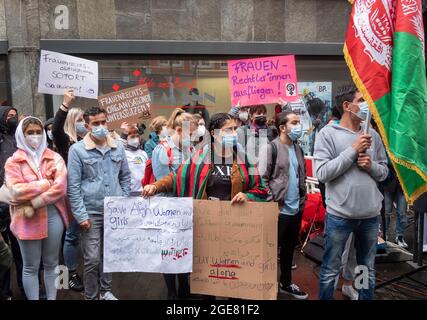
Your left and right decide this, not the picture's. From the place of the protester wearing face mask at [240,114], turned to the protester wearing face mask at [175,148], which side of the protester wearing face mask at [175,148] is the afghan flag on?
left

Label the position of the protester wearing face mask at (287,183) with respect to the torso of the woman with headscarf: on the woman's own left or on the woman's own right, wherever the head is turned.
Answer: on the woman's own left

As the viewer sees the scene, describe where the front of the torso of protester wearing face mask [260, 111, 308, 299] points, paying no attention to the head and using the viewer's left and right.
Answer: facing the viewer and to the right of the viewer

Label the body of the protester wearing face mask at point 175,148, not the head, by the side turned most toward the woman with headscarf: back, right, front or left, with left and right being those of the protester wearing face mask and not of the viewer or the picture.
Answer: right

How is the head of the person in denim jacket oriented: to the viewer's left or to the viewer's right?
to the viewer's right

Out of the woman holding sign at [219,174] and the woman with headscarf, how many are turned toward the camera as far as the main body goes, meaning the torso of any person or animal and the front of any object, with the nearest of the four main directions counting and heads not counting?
2

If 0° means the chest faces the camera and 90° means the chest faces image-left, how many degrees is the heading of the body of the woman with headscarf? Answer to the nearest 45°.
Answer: approximately 0°

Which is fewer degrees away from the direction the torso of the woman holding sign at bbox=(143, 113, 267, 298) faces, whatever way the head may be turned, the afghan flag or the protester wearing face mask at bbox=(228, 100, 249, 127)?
the afghan flag

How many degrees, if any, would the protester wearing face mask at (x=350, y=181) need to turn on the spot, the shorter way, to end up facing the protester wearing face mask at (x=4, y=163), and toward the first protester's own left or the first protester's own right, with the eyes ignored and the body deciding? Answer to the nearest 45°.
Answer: approximately 135° to the first protester's own right
